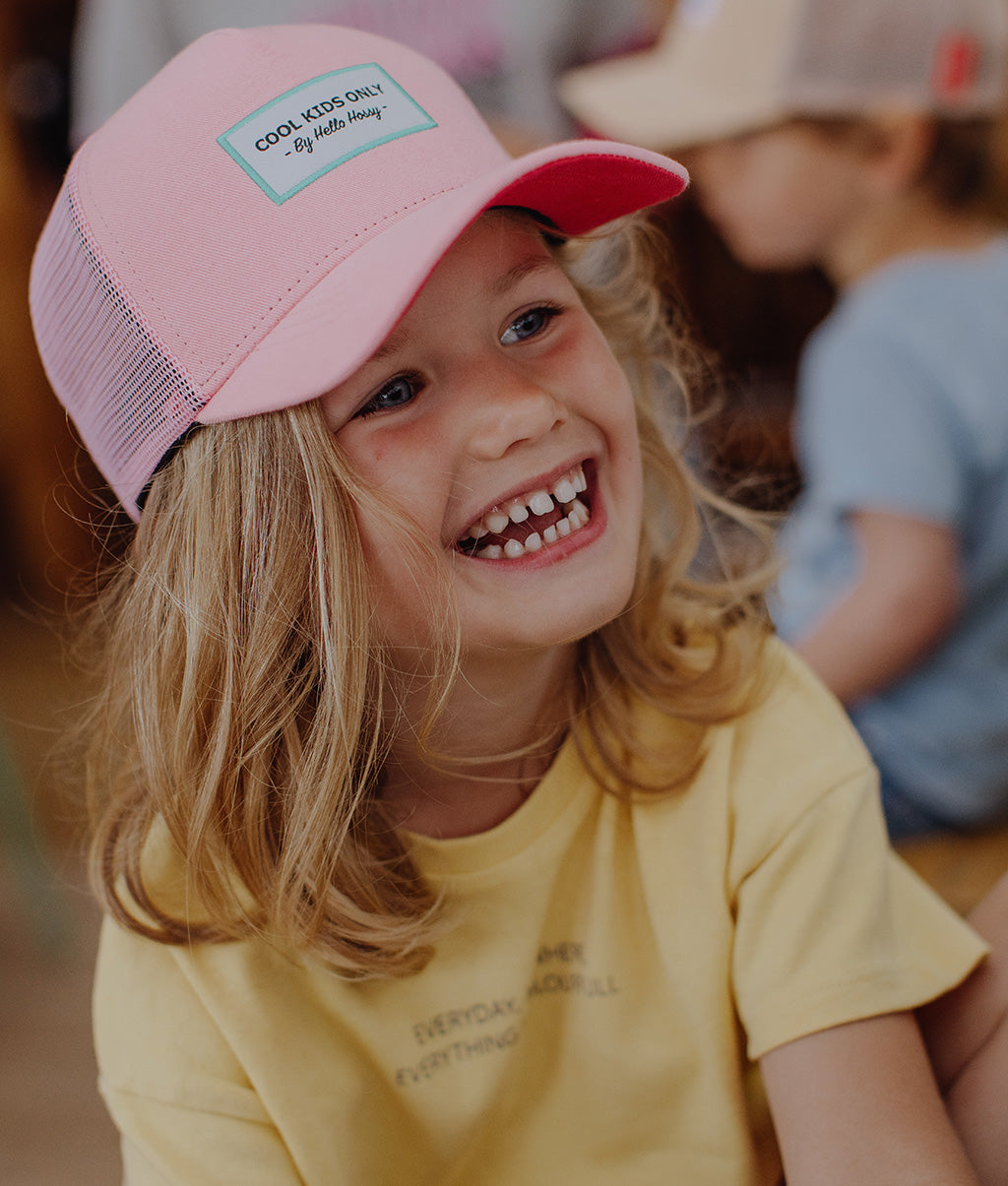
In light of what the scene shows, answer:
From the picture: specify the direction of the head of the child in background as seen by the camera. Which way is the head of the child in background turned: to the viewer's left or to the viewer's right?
to the viewer's left

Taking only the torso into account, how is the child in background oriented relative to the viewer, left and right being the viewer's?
facing to the left of the viewer

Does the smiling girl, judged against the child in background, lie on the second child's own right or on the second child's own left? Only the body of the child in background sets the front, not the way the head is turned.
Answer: on the second child's own left

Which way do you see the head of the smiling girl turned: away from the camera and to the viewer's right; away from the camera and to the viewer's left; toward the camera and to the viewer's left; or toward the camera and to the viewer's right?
toward the camera and to the viewer's right
